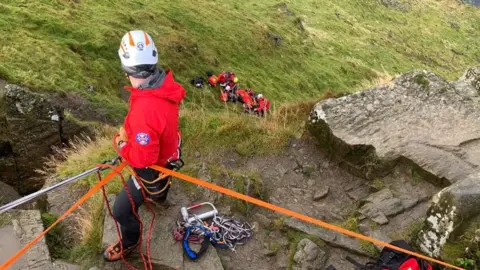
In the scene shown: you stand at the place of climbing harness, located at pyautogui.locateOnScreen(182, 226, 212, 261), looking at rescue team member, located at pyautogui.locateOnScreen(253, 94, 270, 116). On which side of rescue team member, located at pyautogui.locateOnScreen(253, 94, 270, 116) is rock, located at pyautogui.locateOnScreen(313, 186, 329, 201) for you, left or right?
right

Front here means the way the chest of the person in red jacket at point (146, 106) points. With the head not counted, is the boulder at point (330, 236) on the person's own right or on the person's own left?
on the person's own right
